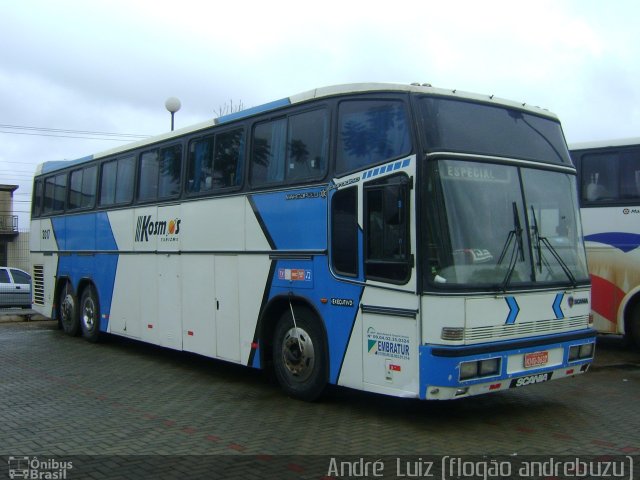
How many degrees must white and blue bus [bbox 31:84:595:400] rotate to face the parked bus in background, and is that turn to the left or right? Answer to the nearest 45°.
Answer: approximately 90° to its left

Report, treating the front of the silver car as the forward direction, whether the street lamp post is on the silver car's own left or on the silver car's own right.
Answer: on the silver car's own right

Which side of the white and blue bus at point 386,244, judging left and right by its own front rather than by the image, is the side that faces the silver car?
back

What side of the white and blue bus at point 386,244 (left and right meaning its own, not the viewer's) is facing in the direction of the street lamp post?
back

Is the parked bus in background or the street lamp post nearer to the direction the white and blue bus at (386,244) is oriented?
the parked bus in background

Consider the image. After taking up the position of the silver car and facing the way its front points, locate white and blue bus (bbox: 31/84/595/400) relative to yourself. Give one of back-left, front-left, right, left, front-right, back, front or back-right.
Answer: right

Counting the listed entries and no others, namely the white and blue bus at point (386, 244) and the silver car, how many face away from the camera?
0

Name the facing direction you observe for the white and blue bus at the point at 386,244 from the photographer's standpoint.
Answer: facing the viewer and to the right of the viewer
